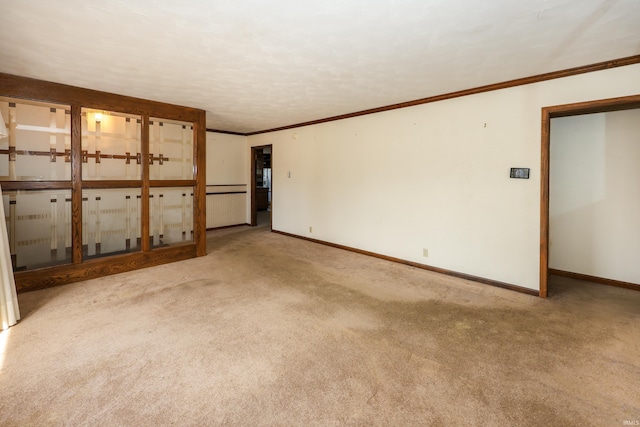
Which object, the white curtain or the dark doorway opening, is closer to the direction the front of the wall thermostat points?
the white curtain

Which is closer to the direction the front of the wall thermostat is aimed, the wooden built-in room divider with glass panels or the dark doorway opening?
the wooden built-in room divider with glass panels

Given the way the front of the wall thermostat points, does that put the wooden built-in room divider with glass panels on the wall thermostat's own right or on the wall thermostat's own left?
on the wall thermostat's own right

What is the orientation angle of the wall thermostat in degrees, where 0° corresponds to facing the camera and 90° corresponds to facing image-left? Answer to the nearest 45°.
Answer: approximately 0°

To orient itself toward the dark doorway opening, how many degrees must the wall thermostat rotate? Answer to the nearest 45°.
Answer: approximately 135° to its right

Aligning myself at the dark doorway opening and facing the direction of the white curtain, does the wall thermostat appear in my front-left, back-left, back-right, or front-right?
front-left
